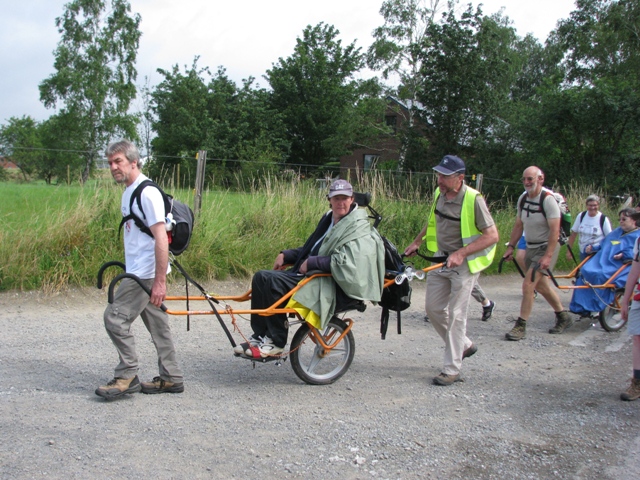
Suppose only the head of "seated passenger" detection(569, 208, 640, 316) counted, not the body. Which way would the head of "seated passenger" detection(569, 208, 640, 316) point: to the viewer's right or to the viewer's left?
to the viewer's left

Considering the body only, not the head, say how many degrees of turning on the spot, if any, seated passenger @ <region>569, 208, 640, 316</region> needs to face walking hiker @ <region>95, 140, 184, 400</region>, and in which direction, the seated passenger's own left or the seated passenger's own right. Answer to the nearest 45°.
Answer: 0° — they already face them

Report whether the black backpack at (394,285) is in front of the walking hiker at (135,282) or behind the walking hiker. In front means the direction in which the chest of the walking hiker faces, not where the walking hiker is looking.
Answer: behind

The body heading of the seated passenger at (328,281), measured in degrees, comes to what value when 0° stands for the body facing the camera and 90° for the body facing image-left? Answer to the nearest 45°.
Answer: approximately 45°

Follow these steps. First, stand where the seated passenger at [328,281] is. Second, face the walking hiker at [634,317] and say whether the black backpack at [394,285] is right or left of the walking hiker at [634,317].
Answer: left

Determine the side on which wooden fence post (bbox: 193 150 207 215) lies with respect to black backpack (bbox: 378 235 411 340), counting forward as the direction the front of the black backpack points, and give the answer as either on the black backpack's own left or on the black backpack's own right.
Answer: on the black backpack's own left

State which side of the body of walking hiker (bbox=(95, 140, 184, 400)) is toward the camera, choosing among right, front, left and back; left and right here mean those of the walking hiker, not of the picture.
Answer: left

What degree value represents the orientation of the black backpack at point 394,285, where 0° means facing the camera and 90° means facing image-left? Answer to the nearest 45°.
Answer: approximately 270°

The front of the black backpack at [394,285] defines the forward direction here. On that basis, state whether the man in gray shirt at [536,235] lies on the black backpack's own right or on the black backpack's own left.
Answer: on the black backpack's own left

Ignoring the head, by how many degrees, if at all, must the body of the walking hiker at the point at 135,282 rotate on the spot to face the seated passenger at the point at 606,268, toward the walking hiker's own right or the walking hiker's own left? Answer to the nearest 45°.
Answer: approximately 180°

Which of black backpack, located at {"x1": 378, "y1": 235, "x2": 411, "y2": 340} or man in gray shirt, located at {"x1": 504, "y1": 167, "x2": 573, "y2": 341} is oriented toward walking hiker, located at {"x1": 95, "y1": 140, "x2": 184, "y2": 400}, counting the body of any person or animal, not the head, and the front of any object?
the man in gray shirt

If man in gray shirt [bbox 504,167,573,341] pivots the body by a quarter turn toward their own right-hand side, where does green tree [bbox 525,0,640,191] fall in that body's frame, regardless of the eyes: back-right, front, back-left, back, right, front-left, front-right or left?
front-right

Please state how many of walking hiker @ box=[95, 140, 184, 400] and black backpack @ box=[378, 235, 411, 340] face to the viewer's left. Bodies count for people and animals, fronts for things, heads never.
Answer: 1
